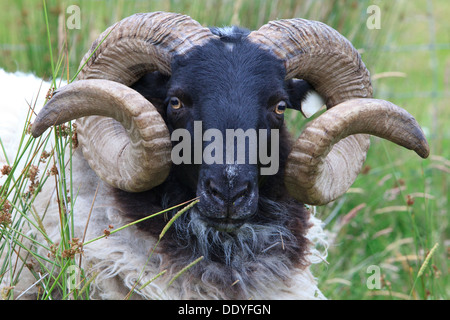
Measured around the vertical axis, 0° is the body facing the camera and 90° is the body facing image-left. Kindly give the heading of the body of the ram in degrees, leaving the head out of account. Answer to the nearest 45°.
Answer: approximately 0°
